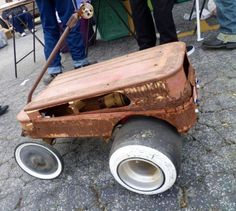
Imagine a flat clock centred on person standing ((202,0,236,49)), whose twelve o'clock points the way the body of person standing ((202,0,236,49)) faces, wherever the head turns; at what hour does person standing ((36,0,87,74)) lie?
person standing ((36,0,87,74)) is roughly at 12 o'clock from person standing ((202,0,236,49)).

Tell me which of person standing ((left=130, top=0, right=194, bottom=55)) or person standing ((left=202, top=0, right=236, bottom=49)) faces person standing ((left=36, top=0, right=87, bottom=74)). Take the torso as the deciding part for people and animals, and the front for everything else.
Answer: person standing ((left=202, top=0, right=236, bottom=49))

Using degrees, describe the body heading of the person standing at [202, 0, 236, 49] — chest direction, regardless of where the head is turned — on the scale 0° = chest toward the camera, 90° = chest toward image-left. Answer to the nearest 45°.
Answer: approximately 90°

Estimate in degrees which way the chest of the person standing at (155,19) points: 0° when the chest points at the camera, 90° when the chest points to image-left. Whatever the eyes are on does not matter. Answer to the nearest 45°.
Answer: approximately 315°

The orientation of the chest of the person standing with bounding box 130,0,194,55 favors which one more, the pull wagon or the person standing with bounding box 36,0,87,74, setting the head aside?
the pull wagon

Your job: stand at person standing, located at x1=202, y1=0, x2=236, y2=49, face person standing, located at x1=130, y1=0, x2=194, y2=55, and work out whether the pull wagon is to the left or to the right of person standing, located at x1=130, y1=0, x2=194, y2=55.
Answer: left

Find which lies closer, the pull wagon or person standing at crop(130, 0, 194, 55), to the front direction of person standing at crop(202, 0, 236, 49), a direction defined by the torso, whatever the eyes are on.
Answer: the person standing

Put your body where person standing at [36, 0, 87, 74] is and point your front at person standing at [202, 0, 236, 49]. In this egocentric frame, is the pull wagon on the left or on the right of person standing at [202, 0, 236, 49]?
right

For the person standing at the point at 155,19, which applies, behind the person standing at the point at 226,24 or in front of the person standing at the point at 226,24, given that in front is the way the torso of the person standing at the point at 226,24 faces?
in front

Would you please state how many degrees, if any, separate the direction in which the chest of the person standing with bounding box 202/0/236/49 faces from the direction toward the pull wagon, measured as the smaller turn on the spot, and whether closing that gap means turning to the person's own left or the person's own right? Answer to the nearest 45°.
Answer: approximately 90° to the person's own left

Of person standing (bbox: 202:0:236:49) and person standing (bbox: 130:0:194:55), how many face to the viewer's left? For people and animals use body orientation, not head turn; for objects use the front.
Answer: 1

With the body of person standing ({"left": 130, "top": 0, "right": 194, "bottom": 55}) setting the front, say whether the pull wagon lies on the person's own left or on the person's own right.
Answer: on the person's own right

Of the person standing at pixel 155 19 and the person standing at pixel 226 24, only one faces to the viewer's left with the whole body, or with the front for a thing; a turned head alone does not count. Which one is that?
the person standing at pixel 226 24
